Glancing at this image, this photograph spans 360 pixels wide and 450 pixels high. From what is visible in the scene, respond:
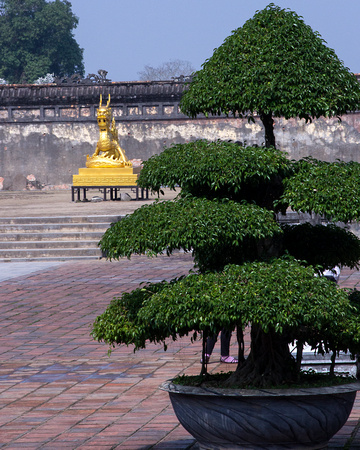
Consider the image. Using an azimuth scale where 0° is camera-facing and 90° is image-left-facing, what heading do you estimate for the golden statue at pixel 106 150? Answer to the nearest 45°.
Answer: approximately 45°
